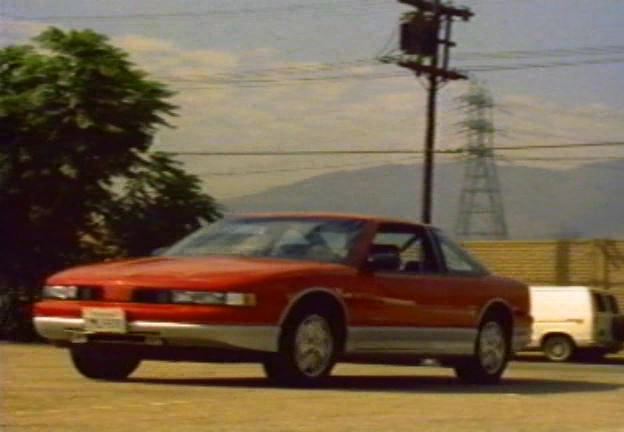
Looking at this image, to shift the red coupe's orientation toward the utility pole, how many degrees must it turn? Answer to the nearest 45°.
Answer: approximately 135° to its right

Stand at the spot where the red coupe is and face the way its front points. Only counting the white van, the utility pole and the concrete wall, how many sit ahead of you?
0

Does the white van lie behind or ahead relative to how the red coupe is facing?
behind

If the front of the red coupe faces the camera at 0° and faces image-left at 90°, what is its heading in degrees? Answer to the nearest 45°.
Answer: approximately 45°

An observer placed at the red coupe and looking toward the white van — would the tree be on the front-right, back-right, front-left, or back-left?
front-left

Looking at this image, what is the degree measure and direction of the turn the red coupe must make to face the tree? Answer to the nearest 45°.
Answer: approximately 135° to its right

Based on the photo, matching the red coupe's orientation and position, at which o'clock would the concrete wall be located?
The concrete wall is roughly at 5 o'clock from the red coupe.
